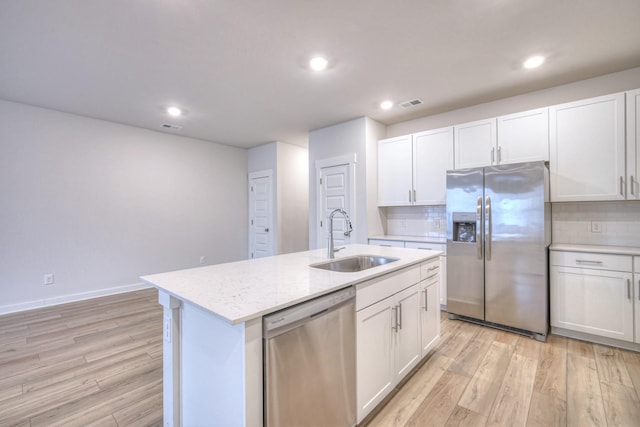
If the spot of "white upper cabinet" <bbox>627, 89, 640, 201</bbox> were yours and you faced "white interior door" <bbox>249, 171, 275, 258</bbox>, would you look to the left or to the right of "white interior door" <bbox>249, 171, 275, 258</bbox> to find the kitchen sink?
left

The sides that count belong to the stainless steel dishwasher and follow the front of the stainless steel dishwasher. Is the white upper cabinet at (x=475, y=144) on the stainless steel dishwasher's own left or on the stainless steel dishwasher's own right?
on the stainless steel dishwasher's own left

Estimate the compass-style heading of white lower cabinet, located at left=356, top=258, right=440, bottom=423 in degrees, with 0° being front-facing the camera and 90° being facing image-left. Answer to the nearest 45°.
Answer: approximately 315°

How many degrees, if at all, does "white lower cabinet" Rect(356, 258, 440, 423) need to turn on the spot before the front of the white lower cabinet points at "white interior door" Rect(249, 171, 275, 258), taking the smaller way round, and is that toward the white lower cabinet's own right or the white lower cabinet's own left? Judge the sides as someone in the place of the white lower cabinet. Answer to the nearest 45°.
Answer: approximately 180°

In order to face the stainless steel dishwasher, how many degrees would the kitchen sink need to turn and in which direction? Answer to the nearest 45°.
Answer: approximately 45° to its right

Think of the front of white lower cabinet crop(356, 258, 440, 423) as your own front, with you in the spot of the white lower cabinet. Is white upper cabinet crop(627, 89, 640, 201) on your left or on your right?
on your left

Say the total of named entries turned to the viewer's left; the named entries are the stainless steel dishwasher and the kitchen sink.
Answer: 0

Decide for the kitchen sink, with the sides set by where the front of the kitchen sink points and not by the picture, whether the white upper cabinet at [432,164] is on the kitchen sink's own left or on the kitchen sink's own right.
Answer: on the kitchen sink's own left

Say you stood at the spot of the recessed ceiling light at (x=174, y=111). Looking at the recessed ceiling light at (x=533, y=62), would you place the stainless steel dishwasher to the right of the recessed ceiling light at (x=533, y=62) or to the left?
right
